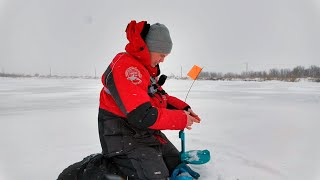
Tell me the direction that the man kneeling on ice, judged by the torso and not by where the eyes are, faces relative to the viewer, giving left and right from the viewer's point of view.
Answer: facing to the right of the viewer
